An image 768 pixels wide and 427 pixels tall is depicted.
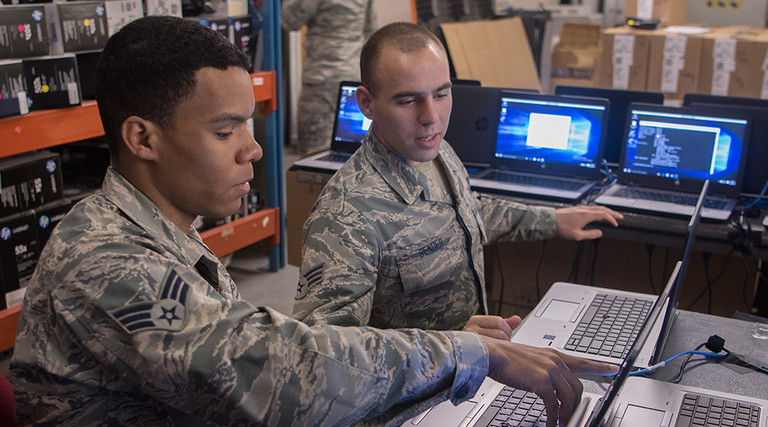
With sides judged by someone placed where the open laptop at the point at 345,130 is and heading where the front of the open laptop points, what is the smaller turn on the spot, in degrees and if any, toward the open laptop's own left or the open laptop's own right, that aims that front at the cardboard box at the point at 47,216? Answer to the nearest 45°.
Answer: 0° — it already faces it

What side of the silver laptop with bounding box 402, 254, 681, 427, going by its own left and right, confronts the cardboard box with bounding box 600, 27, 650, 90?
right

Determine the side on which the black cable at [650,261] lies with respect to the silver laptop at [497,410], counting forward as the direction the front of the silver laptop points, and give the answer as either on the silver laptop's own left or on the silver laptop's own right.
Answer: on the silver laptop's own right

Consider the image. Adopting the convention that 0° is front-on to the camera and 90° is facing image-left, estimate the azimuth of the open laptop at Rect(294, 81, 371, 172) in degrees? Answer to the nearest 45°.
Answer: approximately 45°

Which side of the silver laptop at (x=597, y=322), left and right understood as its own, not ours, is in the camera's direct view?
left

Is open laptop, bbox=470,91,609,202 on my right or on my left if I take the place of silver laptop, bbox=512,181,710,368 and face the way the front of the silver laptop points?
on my right

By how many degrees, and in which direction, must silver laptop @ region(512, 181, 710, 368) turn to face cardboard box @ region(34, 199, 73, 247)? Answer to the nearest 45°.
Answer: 0° — it already faces it

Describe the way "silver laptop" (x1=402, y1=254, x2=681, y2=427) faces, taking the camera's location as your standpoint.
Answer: facing to the left of the viewer

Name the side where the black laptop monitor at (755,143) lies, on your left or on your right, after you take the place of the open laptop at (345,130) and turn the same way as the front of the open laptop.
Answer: on your left

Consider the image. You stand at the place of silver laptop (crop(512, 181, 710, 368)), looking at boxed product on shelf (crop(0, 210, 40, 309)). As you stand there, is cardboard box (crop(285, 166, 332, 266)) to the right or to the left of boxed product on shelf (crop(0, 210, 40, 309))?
right

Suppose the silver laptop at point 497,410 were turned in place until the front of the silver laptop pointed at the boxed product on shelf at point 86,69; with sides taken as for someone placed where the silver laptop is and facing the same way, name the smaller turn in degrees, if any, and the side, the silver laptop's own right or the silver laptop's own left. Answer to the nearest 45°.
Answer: approximately 45° to the silver laptop's own right

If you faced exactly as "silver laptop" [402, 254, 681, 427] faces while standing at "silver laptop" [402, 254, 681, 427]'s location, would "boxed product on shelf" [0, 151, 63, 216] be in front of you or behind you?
in front
